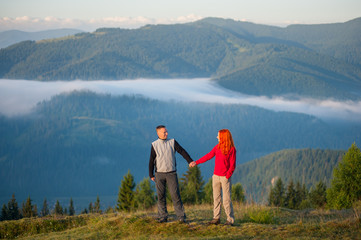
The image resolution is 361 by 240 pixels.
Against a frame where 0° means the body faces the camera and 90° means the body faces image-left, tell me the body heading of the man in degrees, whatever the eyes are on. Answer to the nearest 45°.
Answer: approximately 0°

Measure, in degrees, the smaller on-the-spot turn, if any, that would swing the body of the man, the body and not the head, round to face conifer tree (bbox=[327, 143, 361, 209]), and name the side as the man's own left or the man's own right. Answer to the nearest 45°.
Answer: approximately 135° to the man's own left

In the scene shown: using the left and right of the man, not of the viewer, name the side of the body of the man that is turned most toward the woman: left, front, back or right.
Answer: left

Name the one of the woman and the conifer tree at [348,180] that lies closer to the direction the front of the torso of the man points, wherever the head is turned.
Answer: the woman
